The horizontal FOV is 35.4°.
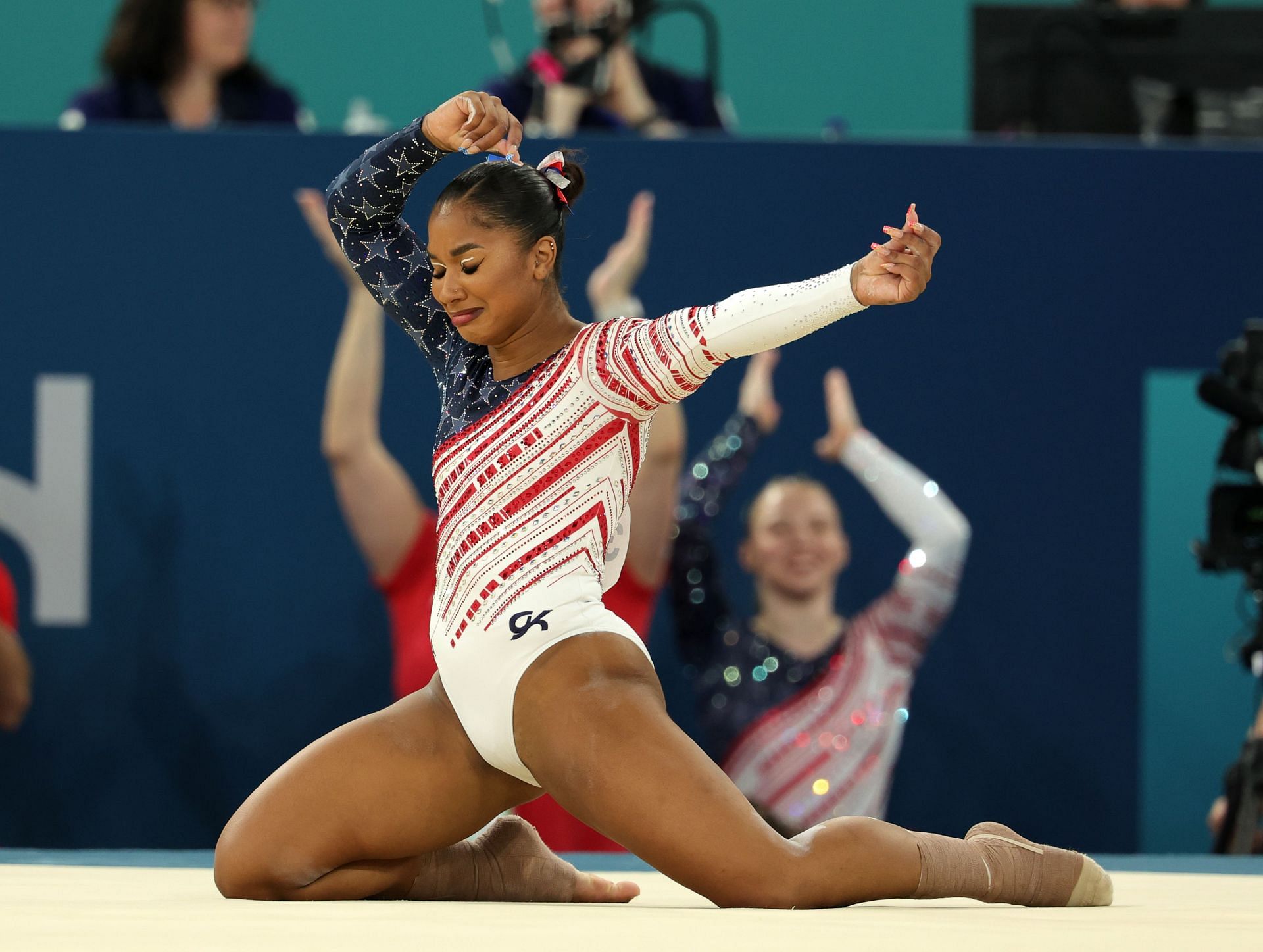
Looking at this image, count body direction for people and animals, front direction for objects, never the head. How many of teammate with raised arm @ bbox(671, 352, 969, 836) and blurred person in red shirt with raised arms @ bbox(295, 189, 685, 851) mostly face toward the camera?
2

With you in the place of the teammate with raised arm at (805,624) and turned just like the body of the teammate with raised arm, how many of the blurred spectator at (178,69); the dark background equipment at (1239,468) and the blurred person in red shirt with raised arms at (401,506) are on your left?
1

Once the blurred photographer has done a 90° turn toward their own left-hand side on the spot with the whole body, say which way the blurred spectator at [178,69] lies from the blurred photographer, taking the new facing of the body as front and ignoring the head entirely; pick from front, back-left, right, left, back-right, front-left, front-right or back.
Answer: back

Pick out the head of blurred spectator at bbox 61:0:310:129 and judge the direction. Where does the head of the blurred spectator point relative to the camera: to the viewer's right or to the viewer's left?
to the viewer's right

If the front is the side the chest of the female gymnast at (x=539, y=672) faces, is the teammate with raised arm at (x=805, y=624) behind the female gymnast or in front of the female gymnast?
behind

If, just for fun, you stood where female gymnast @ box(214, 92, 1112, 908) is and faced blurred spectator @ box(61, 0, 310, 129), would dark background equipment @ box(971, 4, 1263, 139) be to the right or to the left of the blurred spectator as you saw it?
right

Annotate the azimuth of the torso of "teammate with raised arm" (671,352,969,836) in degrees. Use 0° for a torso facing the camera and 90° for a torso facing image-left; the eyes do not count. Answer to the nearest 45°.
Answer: approximately 0°
